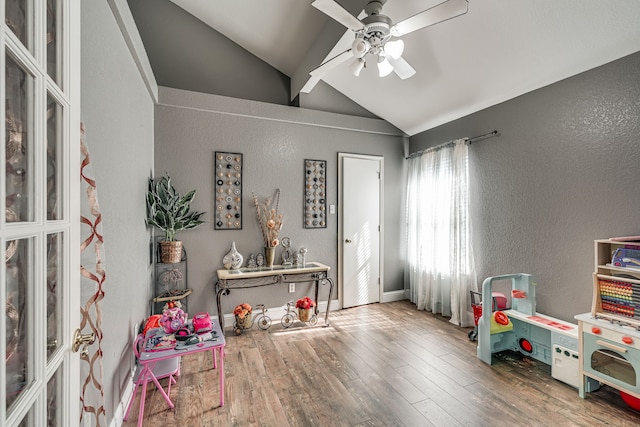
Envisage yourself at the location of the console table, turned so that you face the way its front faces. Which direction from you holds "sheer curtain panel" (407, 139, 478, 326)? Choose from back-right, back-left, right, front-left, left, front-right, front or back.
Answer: left

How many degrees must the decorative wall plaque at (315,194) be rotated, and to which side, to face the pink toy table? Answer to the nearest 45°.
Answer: approximately 45° to its right

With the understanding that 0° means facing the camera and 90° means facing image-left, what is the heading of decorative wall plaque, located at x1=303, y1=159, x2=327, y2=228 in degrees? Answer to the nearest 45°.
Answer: approximately 0°

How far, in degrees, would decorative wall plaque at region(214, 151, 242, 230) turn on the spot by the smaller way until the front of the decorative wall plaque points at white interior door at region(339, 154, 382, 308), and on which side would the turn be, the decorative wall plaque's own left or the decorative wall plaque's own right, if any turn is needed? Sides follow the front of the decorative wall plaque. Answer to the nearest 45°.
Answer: approximately 90° to the decorative wall plaque's own left

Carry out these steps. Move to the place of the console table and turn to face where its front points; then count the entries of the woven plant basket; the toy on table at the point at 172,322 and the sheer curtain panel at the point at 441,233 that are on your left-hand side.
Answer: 1

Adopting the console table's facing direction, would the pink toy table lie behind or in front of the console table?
in front

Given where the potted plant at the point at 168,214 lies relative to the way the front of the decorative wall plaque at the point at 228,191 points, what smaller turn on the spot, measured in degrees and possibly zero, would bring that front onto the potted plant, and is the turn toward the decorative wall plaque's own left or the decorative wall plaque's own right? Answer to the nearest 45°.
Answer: approximately 45° to the decorative wall plaque's own right

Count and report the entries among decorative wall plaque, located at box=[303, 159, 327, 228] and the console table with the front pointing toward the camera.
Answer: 2

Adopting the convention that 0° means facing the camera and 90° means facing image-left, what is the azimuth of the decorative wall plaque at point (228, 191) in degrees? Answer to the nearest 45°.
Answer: approximately 0°
